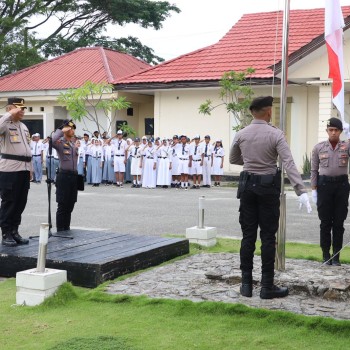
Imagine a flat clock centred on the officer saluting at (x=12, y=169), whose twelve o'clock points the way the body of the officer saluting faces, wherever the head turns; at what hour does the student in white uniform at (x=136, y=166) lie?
The student in white uniform is roughly at 8 o'clock from the officer saluting.

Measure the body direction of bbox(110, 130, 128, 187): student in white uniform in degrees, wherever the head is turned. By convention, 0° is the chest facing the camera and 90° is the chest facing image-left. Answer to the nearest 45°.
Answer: approximately 0°

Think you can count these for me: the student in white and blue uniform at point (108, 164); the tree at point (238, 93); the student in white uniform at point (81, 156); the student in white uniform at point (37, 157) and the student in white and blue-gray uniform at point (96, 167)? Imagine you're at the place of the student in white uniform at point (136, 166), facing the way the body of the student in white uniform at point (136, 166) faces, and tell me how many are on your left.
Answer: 1

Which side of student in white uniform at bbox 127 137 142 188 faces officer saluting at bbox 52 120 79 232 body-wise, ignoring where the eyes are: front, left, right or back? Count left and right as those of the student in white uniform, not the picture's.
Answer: front

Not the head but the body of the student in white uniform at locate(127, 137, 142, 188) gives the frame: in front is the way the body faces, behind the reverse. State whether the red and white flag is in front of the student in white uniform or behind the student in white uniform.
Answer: in front

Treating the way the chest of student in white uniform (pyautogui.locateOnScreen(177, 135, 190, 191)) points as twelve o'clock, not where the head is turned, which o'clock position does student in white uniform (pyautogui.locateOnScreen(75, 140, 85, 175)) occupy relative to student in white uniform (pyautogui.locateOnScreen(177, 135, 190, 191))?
student in white uniform (pyautogui.locateOnScreen(75, 140, 85, 175)) is roughly at 4 o'clock from student in white uniform (pyautogui.locateOnScreen(177, 135, 190, 191)).

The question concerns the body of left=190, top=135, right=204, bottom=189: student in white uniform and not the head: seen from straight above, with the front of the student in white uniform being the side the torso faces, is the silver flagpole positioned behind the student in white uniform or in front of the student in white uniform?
in front

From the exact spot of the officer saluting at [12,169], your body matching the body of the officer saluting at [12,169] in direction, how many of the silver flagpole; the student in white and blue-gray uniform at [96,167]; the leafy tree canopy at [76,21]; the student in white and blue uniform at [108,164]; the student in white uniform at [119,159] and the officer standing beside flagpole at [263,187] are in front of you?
2

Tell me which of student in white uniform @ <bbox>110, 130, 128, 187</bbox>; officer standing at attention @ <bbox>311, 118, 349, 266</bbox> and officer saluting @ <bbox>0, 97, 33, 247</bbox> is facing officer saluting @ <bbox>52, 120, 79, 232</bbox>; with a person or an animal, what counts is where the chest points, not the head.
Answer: the student in white uniform

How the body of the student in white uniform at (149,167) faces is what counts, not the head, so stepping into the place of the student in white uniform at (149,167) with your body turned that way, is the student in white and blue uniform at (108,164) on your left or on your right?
on your right

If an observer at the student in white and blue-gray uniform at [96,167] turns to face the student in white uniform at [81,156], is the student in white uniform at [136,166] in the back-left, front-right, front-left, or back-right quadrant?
back-right

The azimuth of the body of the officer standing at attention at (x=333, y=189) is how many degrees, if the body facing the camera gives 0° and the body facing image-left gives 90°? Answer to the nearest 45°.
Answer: approximately 0°

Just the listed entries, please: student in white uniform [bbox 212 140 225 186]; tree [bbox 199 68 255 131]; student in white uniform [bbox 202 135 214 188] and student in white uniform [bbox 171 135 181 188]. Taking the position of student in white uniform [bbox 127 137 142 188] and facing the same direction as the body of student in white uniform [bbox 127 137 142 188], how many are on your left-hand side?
4

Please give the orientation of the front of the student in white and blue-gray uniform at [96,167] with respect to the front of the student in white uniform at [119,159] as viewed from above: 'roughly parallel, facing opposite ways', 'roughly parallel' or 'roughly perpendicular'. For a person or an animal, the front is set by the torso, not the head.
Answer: roughly parallel

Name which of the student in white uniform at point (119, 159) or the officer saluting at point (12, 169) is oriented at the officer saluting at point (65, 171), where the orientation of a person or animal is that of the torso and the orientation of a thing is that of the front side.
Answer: the student in white uniform

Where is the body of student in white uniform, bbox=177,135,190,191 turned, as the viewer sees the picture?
toward the camera

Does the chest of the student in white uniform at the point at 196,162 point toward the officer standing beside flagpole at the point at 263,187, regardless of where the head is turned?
yes

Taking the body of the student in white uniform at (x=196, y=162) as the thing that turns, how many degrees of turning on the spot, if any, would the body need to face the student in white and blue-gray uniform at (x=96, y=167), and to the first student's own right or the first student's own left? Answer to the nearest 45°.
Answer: approximately 90° to the first student's own right

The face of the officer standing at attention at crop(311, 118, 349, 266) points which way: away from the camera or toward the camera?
toward the camera

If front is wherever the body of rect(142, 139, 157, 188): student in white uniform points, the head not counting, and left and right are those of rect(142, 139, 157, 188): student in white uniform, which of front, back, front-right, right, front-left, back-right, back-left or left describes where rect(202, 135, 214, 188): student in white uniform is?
left

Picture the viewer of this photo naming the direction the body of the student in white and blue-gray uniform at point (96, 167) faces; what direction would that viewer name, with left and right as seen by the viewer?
facing the viewer

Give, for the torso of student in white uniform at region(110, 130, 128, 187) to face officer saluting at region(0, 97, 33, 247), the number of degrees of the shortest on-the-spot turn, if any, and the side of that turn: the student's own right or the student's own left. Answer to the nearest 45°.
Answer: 0° — they already face them
